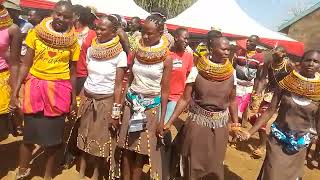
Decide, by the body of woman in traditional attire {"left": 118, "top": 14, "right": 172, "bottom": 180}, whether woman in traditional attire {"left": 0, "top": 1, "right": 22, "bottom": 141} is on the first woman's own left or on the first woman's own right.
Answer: on the first woman's own right

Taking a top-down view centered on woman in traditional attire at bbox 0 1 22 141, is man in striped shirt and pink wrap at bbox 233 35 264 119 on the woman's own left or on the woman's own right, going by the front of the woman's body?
on the woman's own left

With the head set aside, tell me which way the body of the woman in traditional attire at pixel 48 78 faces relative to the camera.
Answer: toward the camera

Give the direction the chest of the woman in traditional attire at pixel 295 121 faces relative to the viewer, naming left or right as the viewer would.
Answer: facing the viewer

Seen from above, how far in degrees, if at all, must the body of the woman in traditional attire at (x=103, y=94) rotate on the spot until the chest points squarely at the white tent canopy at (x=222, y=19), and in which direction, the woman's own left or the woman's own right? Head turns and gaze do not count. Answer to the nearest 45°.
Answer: approximately 180°

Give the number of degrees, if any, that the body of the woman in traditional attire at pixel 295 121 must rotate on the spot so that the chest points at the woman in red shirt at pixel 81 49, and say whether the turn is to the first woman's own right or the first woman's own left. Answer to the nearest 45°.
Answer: approximately 90° to the first woman's own right

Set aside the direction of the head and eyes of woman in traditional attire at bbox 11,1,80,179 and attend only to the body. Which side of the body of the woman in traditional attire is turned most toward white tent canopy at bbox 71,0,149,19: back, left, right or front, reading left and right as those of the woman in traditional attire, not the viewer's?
back

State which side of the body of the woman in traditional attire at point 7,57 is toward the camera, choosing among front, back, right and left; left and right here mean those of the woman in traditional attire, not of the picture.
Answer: front

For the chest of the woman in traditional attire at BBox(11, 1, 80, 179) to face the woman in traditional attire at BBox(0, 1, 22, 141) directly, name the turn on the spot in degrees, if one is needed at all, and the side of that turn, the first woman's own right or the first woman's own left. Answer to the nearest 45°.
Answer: approximately 135° to the first woman's own right

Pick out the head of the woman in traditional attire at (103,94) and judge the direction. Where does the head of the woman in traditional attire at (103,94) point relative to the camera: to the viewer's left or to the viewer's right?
to the viewer's left

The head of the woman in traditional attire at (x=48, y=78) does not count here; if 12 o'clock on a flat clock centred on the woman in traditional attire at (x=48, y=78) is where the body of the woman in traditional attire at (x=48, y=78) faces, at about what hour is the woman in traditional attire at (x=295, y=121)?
the woman in traditional attire at (x=295, y=121) is roughly at 10 o'clock from the woman in traditional attire at (x=48, y=78).
